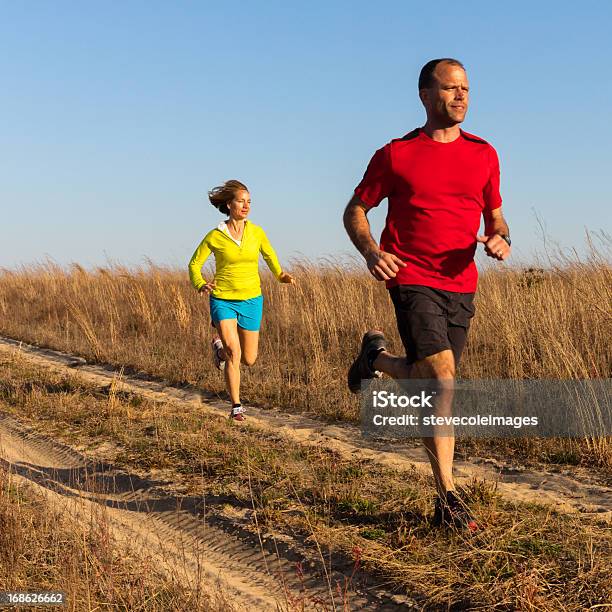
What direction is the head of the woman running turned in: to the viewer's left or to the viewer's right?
to the viewer's right

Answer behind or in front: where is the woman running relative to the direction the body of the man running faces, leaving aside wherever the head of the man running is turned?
behind

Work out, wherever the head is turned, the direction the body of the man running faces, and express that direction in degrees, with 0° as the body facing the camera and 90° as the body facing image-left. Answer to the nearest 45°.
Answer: approximately 315°

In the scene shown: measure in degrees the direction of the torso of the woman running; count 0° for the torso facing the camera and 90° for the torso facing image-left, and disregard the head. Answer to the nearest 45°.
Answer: approximately 315°

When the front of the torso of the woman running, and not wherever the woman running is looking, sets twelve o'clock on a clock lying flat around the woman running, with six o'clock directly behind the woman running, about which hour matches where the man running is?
The man running is roughly at 1 o'clock from the woman running.
